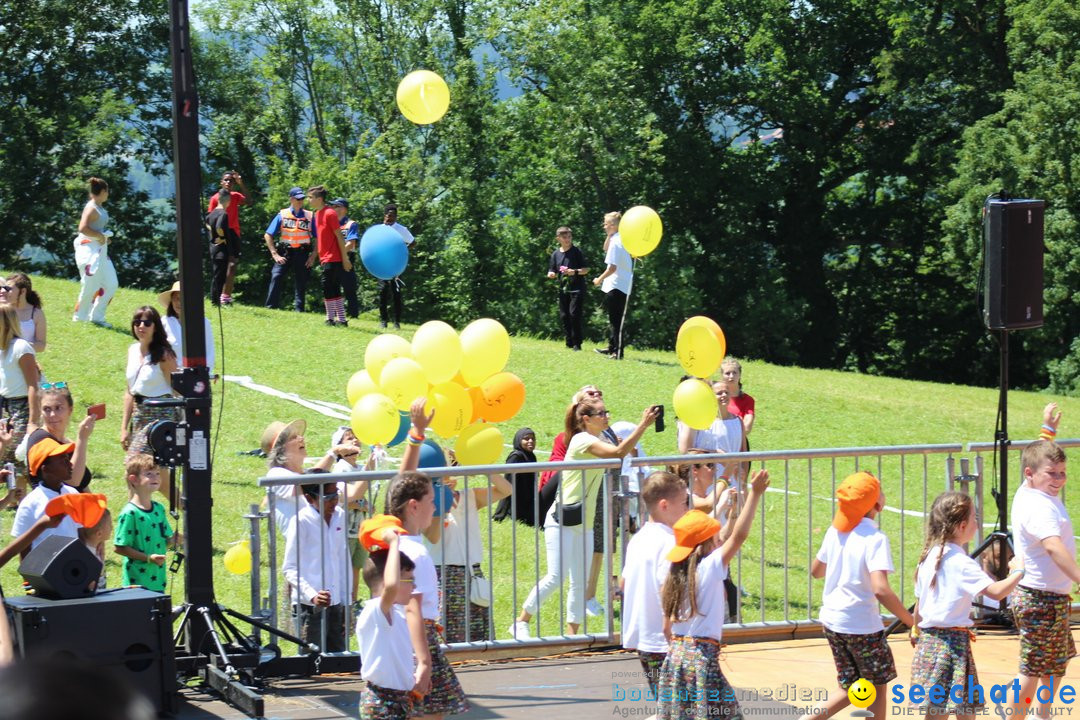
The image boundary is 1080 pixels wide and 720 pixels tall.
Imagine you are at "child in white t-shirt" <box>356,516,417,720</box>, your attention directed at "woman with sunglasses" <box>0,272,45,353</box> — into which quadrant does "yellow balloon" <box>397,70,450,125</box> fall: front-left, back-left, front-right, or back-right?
front-right

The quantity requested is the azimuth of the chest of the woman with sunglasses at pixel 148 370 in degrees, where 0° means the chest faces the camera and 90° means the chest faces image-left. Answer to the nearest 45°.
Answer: approximately 45°

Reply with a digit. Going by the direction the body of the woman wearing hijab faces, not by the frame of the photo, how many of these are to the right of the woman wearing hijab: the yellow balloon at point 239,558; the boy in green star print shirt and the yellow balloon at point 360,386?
3

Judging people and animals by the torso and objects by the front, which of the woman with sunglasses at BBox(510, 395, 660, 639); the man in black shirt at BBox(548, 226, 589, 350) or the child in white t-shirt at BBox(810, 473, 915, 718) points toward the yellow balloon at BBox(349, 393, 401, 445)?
the man in black shirt

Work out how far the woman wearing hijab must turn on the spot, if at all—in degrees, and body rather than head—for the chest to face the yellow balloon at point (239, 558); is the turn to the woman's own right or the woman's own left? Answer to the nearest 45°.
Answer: approximately 90° to the woman's own right

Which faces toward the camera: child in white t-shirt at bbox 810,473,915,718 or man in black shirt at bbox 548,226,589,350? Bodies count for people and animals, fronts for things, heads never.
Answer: the man in black shirt

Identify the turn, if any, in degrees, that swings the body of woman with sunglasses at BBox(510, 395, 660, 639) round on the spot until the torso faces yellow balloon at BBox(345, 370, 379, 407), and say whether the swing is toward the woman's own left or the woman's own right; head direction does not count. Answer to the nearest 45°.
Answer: approximately 180°

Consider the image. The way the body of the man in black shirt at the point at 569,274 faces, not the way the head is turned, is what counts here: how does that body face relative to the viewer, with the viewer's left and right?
facing the viewer

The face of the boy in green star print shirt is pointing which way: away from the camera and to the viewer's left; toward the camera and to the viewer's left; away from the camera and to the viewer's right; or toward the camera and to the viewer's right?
toward the camera and to the viewer's right

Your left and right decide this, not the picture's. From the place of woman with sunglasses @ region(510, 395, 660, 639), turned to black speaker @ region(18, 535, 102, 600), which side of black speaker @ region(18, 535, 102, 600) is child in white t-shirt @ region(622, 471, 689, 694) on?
left

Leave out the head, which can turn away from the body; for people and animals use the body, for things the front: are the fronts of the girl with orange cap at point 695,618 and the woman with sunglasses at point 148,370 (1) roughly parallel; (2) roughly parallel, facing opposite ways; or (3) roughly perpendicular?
roughly parallel, facing opposite ways

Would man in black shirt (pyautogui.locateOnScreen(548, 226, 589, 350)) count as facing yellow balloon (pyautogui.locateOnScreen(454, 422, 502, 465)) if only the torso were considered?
yes

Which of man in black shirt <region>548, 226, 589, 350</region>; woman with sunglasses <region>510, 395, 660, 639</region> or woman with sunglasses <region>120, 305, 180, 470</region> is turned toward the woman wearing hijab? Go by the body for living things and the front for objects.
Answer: the man in black shirt
